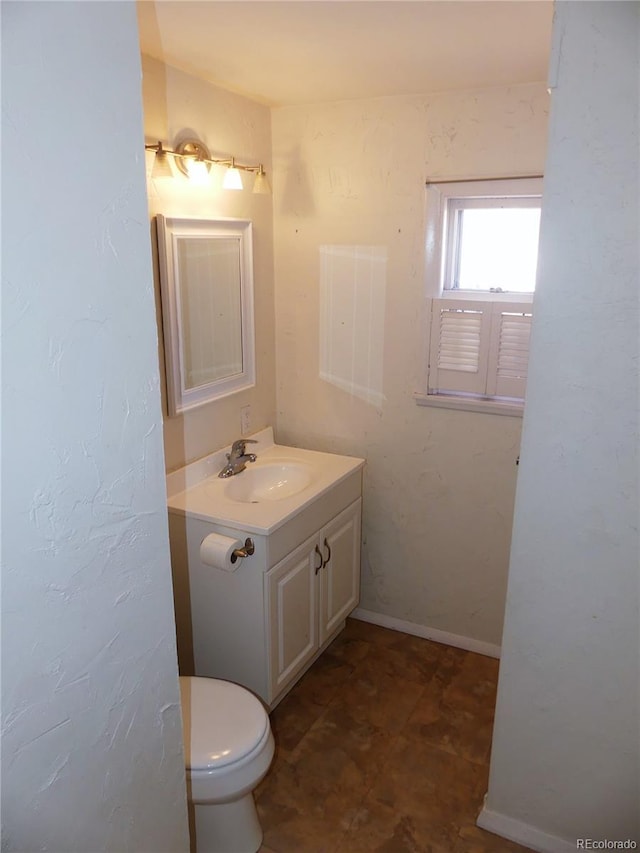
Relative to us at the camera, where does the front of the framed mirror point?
facing the viewer and to the right of the viewer

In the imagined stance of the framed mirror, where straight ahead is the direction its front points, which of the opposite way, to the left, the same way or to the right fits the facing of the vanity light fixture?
the same way

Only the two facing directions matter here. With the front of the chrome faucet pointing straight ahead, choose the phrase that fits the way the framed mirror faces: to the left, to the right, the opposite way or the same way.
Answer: the same way

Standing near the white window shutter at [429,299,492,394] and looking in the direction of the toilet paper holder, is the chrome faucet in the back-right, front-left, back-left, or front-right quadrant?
front-right

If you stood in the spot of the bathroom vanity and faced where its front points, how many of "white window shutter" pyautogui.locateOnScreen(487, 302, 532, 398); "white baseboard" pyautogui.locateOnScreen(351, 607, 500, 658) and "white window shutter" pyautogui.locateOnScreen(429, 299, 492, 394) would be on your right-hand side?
0

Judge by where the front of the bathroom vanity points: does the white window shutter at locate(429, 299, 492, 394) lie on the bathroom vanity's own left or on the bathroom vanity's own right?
on the bathroom vanity's own left

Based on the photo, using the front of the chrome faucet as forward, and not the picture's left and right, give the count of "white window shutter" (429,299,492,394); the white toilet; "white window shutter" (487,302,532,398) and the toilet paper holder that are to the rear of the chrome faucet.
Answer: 0

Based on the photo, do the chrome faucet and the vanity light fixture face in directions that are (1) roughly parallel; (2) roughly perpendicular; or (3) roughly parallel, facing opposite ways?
roughly parallel

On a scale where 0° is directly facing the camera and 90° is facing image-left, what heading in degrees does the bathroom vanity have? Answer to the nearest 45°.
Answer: approximately 315°

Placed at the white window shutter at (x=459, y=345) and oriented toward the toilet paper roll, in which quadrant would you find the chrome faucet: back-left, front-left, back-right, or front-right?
front-right
